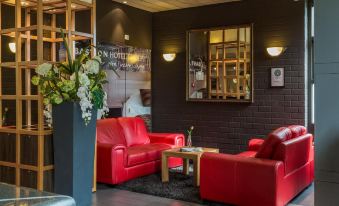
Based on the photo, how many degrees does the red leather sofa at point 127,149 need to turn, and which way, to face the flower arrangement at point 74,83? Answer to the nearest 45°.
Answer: approximately 45° to its right

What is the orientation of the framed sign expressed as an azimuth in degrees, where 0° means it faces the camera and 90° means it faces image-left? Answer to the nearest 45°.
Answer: approximately 0°

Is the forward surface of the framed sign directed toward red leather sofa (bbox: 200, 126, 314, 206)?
yes

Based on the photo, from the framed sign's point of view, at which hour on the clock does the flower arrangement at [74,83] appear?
The flower arrangement is roughly at 1 o'clock from the framed sign.

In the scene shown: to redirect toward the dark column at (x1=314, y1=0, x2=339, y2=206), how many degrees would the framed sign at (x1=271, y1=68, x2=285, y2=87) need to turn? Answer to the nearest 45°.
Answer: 0° — it already faces it

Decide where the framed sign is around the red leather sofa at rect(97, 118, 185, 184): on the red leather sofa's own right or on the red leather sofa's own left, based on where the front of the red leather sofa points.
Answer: on the red leather sofa's own left

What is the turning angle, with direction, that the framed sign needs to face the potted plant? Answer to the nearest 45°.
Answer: approximately 45° to its right

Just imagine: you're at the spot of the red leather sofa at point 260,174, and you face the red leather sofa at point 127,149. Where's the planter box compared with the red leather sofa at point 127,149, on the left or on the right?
left

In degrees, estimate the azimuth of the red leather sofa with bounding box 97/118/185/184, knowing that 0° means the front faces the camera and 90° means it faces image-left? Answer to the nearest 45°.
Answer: approximately 315°
